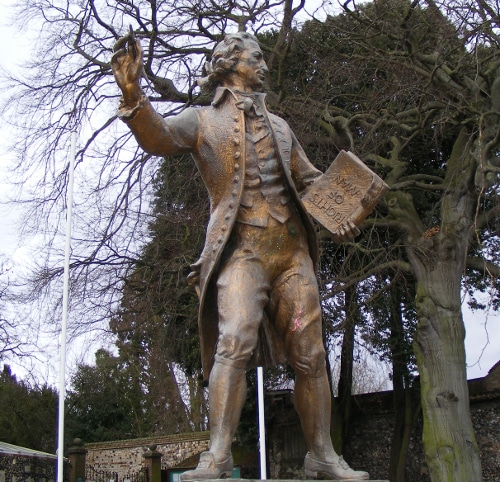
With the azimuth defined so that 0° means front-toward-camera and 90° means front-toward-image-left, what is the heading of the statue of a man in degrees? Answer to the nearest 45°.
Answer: approximately 315°

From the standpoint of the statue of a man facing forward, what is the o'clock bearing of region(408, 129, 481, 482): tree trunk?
The tree trunk is roughly at 8 o'clock from the statue of a man.
